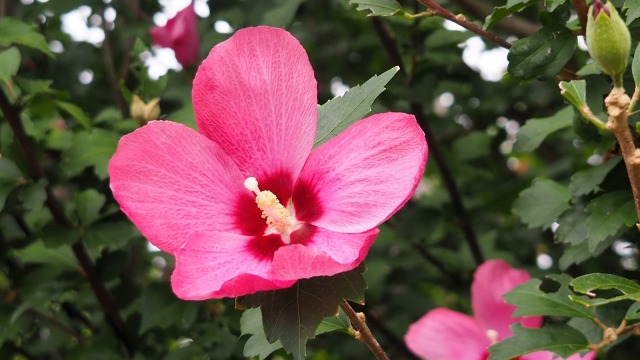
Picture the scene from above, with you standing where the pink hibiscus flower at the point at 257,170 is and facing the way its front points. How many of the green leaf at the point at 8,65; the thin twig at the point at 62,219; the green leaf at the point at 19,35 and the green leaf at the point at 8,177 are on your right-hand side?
4

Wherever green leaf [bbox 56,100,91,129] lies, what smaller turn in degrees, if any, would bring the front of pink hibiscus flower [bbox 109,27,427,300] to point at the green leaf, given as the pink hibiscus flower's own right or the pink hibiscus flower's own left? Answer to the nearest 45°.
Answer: approximately 90° to the pink hibiscus flower's own right

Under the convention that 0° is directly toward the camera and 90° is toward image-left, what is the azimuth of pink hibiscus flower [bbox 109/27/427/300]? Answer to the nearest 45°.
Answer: approximately 45°

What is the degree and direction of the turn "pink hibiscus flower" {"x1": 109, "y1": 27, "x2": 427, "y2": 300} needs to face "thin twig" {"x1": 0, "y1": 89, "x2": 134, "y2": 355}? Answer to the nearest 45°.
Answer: approximately 90° to its right
